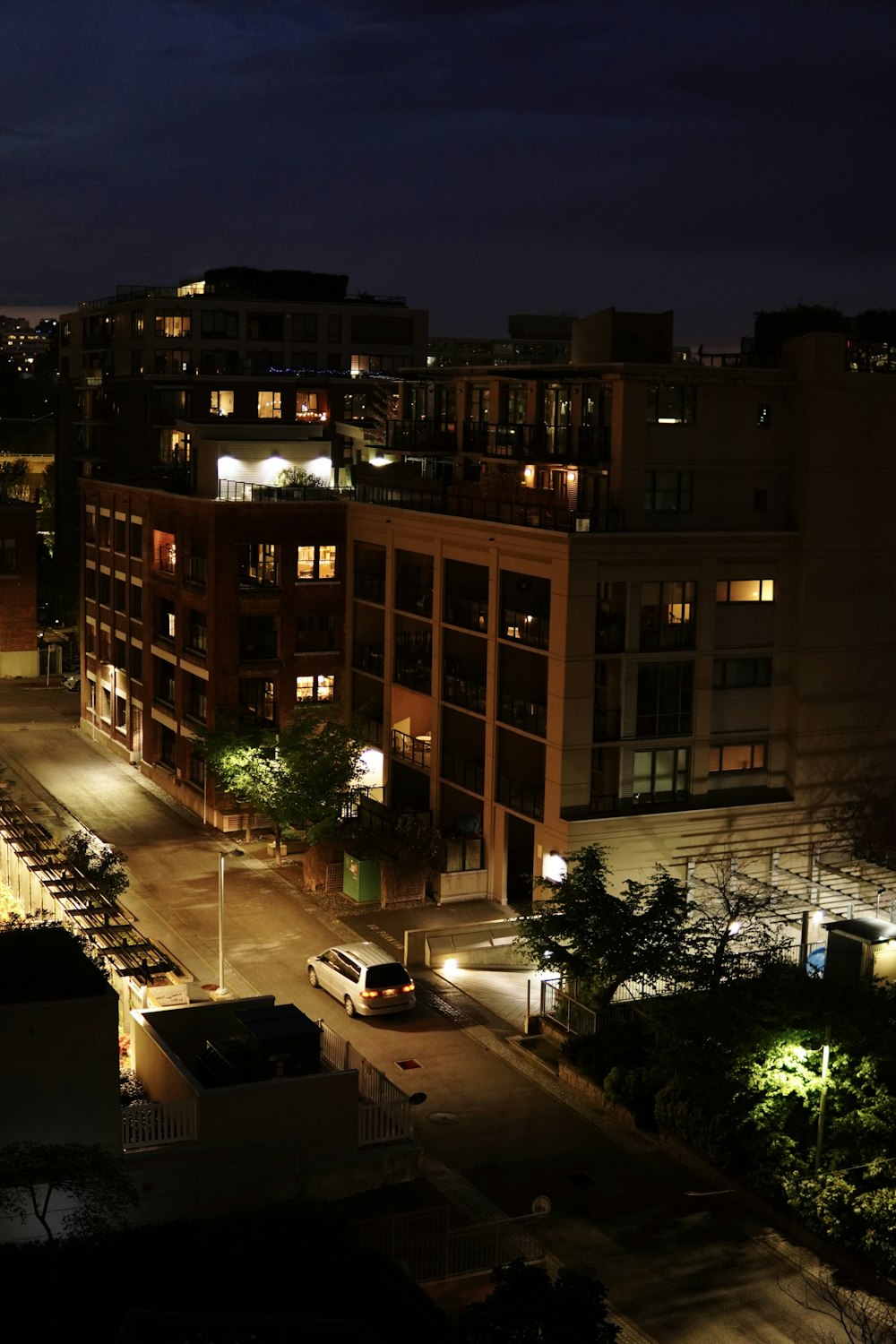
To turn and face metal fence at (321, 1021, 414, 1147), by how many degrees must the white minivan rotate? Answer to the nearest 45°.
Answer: approximately 135° to its left

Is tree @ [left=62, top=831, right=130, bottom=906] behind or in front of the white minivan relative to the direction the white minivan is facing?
in front

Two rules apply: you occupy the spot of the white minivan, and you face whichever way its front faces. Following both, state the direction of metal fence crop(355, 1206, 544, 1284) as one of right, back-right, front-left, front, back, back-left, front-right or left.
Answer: back-left

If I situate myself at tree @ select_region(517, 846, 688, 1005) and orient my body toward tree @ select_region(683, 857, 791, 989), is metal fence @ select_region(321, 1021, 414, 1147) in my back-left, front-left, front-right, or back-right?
back-right

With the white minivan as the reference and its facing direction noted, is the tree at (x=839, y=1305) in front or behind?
behind

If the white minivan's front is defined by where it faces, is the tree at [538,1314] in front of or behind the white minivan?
behind

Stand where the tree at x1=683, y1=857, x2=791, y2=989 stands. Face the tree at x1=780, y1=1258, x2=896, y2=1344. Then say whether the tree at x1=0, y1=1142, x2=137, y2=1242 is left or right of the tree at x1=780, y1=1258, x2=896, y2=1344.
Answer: right

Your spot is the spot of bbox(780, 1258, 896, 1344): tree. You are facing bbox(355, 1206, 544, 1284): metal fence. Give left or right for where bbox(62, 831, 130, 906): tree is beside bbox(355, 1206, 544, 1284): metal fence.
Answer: right

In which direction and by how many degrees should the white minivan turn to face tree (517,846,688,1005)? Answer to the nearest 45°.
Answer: approximately 135° to its right

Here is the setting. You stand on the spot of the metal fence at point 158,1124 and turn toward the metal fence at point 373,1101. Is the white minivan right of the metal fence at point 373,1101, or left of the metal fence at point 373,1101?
left

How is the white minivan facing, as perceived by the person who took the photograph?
facing away from the viewer and to the left of the viewer
